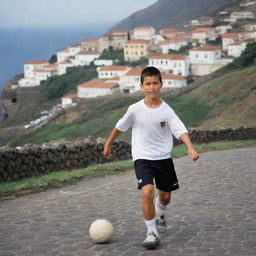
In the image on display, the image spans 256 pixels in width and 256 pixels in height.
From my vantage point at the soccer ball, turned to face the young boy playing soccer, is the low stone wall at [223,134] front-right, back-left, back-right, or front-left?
front-left

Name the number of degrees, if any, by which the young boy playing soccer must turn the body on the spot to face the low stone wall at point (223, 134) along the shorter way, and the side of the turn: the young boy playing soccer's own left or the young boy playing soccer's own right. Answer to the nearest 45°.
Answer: approximately 180°

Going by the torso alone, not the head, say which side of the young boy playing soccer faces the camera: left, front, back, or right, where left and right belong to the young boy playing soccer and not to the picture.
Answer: front

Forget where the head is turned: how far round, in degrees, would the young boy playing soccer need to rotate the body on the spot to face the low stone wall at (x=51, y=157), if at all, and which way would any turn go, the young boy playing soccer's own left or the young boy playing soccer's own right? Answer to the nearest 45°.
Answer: approximately 180°
